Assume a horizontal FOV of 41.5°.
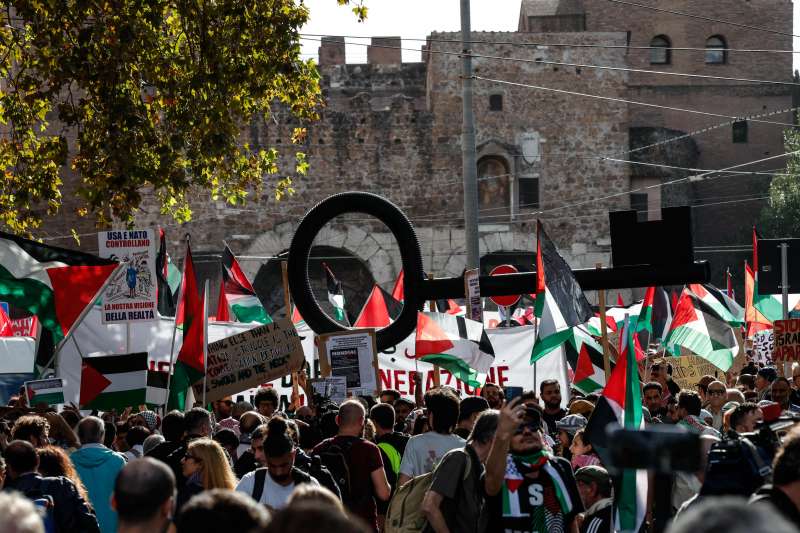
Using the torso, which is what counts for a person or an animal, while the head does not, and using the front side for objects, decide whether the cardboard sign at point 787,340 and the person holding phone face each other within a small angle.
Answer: no

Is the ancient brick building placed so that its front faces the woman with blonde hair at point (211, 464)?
yes

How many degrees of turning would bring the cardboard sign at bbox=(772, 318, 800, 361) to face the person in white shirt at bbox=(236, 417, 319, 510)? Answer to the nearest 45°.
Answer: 0° — it already faces them

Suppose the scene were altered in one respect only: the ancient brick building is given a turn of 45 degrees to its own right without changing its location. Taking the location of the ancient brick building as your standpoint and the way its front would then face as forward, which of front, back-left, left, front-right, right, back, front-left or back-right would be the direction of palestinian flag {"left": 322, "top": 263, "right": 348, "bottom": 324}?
front-left

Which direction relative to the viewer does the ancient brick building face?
toward the camera

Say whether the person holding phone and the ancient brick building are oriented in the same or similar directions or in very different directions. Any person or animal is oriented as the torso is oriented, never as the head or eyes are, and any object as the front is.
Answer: same or similar directions

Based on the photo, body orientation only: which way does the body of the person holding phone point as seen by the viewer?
toward the camera

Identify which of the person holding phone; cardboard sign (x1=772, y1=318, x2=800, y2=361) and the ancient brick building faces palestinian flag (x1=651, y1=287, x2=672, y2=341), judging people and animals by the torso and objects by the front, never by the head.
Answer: the ancient brick building

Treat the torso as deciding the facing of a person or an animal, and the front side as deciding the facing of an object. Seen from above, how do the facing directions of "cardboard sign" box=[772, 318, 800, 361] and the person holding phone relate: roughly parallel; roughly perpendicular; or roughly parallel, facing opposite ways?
roughly parallel

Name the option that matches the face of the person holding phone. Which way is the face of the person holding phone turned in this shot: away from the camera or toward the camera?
toward the camera

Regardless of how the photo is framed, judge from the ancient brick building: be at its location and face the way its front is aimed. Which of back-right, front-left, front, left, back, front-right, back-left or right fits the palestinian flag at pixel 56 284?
front

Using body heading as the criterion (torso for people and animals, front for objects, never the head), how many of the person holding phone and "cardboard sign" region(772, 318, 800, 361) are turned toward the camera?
2

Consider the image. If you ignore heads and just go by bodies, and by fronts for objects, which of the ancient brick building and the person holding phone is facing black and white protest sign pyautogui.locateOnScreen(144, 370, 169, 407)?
the ancient brick building

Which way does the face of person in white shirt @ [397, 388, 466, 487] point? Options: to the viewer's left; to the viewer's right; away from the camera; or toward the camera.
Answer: away from the camera

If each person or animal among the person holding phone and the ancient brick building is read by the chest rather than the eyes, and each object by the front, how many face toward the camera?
2

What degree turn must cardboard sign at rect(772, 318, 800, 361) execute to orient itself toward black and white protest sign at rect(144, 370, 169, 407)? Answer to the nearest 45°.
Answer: approximately 45° to its right

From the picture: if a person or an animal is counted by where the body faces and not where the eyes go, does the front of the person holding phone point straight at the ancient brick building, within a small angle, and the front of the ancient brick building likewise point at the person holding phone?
no

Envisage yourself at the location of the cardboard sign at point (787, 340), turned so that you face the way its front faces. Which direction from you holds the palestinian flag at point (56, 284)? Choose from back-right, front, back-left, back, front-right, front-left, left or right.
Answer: front-right

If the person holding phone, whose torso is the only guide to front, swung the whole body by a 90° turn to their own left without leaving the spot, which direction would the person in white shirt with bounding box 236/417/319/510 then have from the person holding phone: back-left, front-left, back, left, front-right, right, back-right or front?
back

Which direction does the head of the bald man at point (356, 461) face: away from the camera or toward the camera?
away from the camera

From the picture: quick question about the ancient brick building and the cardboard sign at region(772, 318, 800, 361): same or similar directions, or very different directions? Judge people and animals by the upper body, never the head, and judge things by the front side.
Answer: same or similar directions

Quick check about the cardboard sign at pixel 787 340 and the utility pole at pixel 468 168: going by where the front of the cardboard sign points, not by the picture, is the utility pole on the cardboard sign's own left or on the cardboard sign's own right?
on the cardboard sign's own right
